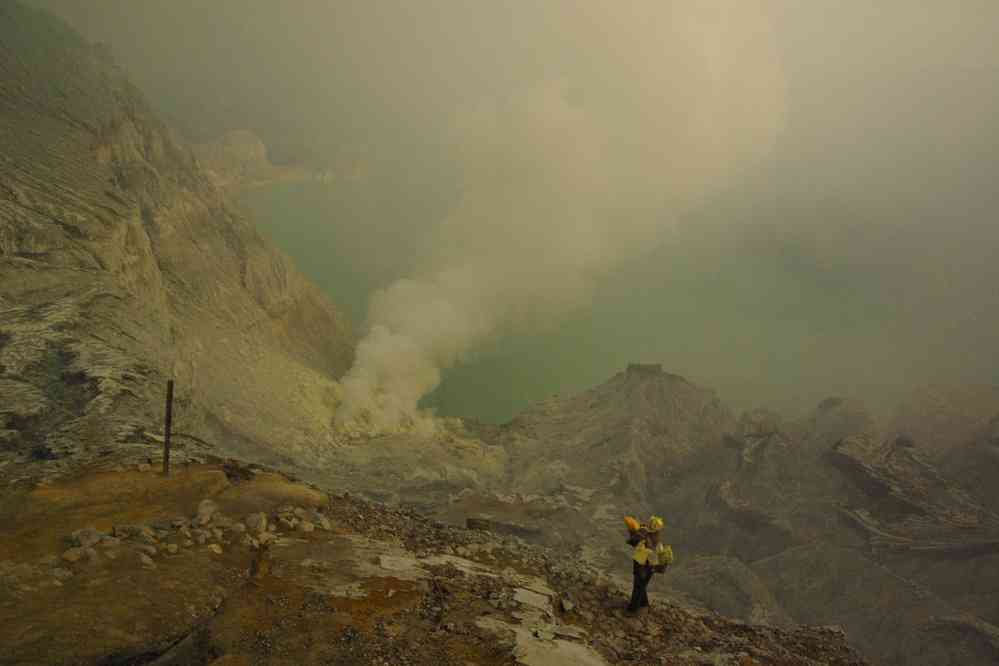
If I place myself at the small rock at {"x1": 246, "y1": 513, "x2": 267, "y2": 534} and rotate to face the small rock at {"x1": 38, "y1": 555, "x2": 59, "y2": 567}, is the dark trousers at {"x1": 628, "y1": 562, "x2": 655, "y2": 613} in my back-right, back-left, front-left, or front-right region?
back-left

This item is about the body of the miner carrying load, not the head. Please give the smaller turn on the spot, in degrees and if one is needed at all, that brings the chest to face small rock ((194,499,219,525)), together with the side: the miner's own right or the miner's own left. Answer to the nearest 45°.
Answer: approximately 45° to the miner's own right
